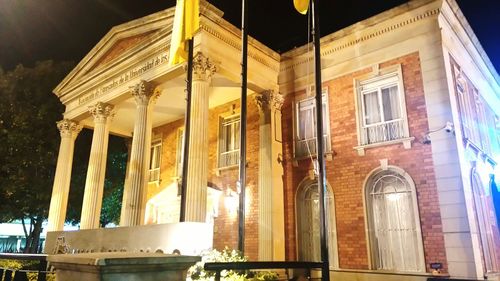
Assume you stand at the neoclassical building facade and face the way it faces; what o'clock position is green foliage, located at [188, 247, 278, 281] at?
The green foliage is roughly at 12 o'clock from the neoclassical building facade.

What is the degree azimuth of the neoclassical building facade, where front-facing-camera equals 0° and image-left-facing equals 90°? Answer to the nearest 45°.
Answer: approximately 45°

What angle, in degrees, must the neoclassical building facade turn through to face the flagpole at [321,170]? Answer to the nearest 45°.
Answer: approximately 45° to its left

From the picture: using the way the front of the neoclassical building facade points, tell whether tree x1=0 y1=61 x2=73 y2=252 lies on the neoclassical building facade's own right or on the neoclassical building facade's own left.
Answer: on the neoclassical building facade's own right

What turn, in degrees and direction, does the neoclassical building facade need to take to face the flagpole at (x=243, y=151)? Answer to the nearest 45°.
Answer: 0° — it already faces it
